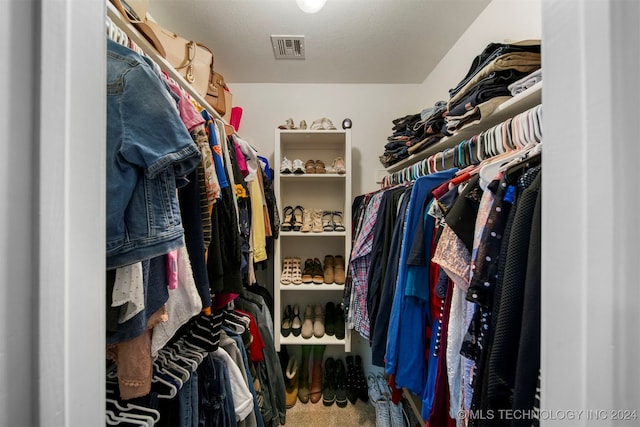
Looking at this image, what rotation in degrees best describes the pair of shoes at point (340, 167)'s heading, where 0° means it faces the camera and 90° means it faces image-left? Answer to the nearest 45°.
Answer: approximately 0°

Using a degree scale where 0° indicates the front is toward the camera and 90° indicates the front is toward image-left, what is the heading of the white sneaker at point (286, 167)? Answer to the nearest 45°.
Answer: approximately 0°

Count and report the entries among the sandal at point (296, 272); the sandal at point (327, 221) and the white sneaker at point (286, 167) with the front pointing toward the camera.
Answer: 3

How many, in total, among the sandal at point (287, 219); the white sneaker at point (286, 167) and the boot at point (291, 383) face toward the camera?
3

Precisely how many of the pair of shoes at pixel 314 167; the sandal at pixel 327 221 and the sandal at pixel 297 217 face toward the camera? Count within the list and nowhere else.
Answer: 3

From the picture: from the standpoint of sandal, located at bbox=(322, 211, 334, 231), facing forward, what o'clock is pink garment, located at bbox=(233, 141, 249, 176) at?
The pink garment is roughly at 1 o'clock from the sandal.
